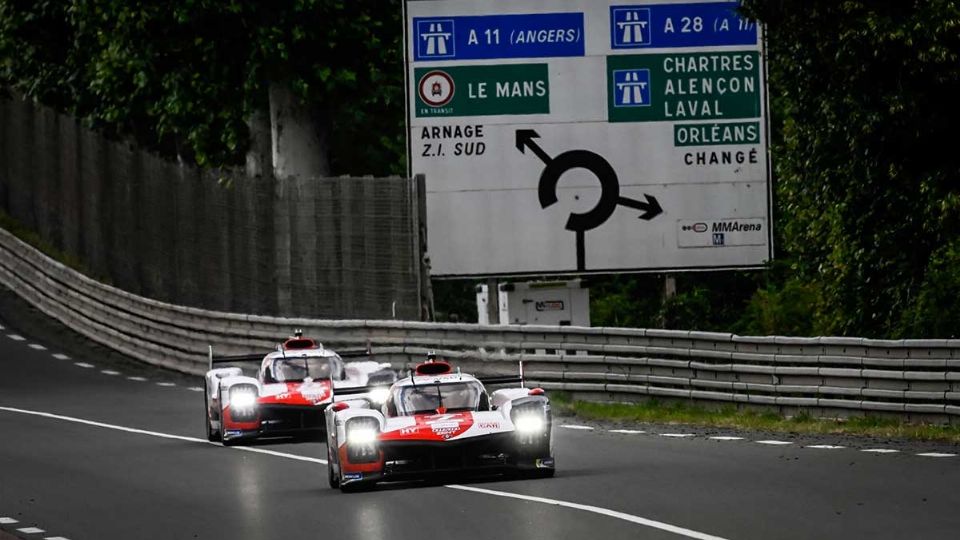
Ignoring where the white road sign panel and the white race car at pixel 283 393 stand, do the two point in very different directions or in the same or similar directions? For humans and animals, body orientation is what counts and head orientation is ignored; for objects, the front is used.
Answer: same or similar directions

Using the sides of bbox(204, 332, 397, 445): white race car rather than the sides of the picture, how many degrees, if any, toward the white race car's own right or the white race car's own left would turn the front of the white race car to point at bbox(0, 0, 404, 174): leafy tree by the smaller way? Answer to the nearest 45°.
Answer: approximately 180°

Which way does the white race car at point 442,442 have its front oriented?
toward the camera

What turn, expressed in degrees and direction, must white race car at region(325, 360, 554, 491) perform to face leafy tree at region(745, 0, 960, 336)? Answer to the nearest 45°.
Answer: approximately 135° to its left

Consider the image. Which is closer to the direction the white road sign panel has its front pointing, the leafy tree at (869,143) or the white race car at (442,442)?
the white race car

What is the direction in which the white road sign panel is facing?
toward the camera

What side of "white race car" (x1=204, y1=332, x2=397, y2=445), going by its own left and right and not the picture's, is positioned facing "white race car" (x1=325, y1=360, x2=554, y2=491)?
front

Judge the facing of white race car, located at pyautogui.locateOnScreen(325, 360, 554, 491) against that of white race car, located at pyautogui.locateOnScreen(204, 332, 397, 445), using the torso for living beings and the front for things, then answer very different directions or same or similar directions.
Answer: same or similar directions

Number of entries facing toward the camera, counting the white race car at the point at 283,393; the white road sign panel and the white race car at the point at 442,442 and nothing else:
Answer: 3

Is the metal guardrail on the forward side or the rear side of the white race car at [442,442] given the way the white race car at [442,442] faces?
on the rear side
